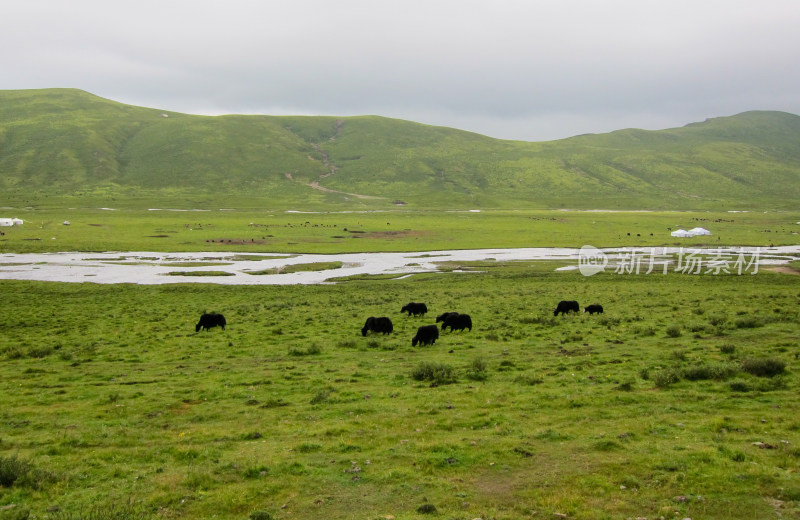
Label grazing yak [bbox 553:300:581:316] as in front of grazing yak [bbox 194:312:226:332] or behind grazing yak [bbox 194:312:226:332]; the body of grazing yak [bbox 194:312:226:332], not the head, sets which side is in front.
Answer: behind

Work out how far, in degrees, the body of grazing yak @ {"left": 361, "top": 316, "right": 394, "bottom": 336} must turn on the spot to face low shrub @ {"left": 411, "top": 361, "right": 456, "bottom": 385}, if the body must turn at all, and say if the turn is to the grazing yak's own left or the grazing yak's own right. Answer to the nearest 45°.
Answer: approximately 90° to the grazing yak's own left

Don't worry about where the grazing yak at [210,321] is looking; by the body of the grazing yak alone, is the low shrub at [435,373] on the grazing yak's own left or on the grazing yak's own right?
on the grazing yak's own left

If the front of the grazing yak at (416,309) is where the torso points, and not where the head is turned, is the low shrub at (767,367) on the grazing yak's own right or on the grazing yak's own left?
on the grazing yak's own left

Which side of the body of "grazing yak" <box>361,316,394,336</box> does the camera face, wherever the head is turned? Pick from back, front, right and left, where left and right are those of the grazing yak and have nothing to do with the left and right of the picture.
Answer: left

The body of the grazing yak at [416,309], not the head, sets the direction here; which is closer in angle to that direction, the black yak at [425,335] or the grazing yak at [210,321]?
the grazing yak

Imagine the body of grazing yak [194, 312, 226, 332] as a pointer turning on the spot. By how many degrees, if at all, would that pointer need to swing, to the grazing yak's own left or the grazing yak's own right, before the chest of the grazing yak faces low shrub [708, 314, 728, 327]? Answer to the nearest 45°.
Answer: approximately 135° to the grazing yak's own left

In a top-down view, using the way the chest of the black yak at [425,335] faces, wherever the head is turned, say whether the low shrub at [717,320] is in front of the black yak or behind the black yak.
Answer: behind

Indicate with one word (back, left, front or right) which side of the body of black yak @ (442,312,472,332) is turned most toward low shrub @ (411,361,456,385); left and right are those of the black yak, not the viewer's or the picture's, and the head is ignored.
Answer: left

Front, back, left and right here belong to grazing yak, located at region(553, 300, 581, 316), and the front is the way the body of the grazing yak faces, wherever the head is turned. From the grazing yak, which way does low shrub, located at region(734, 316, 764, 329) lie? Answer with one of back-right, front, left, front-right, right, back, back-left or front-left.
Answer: back-left

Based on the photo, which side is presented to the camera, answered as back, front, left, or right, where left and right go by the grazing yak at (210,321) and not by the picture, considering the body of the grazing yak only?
left

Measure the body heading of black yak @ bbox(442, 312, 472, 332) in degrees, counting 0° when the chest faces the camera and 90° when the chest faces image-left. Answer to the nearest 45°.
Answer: approximately 90°

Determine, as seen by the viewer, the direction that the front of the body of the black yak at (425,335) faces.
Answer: to the viewer's left
